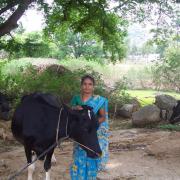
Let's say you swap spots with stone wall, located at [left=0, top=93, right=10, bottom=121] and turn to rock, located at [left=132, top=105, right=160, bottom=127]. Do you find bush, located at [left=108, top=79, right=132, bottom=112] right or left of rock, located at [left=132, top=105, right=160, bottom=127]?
left

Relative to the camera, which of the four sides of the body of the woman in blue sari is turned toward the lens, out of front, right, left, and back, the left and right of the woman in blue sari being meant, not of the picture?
front

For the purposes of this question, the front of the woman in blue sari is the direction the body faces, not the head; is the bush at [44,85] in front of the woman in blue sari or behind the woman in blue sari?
behind
